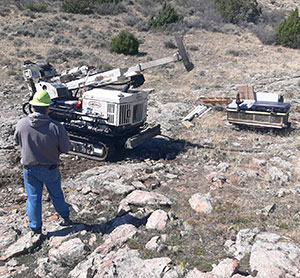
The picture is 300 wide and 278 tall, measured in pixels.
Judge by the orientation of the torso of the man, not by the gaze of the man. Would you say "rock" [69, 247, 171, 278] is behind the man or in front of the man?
behind

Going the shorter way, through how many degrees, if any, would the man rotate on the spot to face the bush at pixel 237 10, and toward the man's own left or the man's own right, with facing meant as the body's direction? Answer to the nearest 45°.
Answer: approximately 45° to the man's own right

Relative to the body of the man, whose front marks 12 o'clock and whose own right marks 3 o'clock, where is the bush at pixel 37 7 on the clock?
The bush is roughly at 12 o'clock from the man.

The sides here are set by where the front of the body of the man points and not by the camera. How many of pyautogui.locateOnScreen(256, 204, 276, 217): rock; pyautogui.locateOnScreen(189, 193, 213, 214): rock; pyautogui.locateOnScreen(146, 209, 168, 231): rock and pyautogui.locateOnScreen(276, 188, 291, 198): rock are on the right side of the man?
4

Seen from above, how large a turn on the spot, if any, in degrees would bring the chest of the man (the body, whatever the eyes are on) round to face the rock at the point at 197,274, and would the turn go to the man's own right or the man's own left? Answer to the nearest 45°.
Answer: approximately 135° to the man's own right

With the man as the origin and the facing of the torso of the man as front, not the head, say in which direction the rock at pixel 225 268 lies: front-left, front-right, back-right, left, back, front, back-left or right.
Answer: back-right

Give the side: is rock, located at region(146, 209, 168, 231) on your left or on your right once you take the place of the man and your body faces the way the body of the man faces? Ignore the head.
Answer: on your right

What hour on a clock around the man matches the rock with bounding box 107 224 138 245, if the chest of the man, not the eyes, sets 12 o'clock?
The rock is roughly at 4 o'clock from the man.

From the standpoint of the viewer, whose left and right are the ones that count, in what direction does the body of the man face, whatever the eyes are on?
facing away from the viewer

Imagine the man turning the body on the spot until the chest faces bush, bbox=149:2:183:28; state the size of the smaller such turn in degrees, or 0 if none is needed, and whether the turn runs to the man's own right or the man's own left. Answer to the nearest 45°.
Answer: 0° — they already face it

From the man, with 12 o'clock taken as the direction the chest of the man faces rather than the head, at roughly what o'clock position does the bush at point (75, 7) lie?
The bush is roughly at 12 o'clock from the man.
